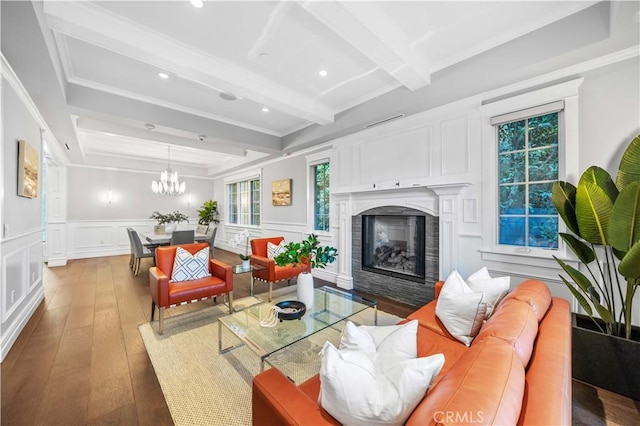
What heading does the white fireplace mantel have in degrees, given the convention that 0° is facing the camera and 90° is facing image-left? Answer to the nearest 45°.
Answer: approximately 45°

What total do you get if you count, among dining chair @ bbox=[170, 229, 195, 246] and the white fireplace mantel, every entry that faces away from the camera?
1

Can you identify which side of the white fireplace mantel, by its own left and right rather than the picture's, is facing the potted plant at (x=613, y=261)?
left

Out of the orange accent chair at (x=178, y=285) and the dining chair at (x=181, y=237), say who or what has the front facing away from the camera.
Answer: the dining chair

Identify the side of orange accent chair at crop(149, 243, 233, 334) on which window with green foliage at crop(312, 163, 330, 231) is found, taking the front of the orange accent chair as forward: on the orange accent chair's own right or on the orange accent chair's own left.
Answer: on the orange accent chair's own left

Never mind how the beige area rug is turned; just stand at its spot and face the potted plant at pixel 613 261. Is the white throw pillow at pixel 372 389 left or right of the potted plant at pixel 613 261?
right

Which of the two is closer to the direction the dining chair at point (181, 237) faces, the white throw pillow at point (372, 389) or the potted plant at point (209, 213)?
the potted plant

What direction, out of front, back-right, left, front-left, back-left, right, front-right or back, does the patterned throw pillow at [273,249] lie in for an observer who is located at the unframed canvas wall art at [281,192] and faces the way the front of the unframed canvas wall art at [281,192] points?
front-left

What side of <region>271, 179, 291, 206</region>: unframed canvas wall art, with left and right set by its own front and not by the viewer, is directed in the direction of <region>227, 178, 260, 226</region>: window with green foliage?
right

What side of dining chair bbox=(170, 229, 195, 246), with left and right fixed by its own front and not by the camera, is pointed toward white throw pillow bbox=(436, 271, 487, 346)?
back

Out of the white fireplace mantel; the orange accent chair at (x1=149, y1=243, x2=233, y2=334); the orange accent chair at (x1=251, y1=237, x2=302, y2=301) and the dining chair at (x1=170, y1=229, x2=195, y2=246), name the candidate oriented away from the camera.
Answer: the dining chair

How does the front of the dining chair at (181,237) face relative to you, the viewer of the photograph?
facing away from the viewer

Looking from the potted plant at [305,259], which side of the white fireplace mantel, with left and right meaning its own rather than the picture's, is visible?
front

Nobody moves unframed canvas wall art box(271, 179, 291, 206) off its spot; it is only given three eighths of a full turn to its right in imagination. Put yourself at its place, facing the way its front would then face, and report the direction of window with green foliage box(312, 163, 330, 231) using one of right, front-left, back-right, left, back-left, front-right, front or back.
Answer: back-right

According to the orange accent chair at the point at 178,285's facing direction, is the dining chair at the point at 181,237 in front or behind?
behind
